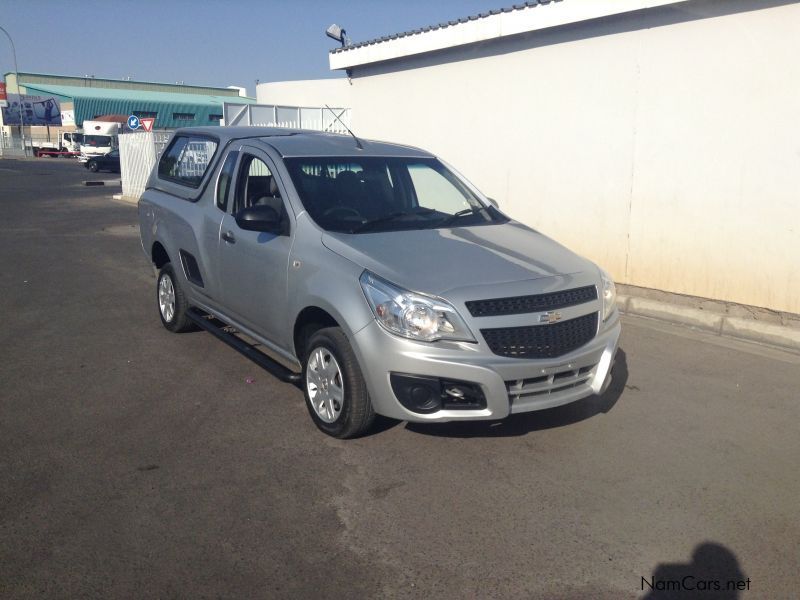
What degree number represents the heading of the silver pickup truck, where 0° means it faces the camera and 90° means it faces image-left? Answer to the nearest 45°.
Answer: approximately 315°

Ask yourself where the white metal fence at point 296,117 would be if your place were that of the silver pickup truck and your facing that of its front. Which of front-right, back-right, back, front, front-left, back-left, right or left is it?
back-left

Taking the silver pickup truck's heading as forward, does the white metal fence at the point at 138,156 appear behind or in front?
behind
